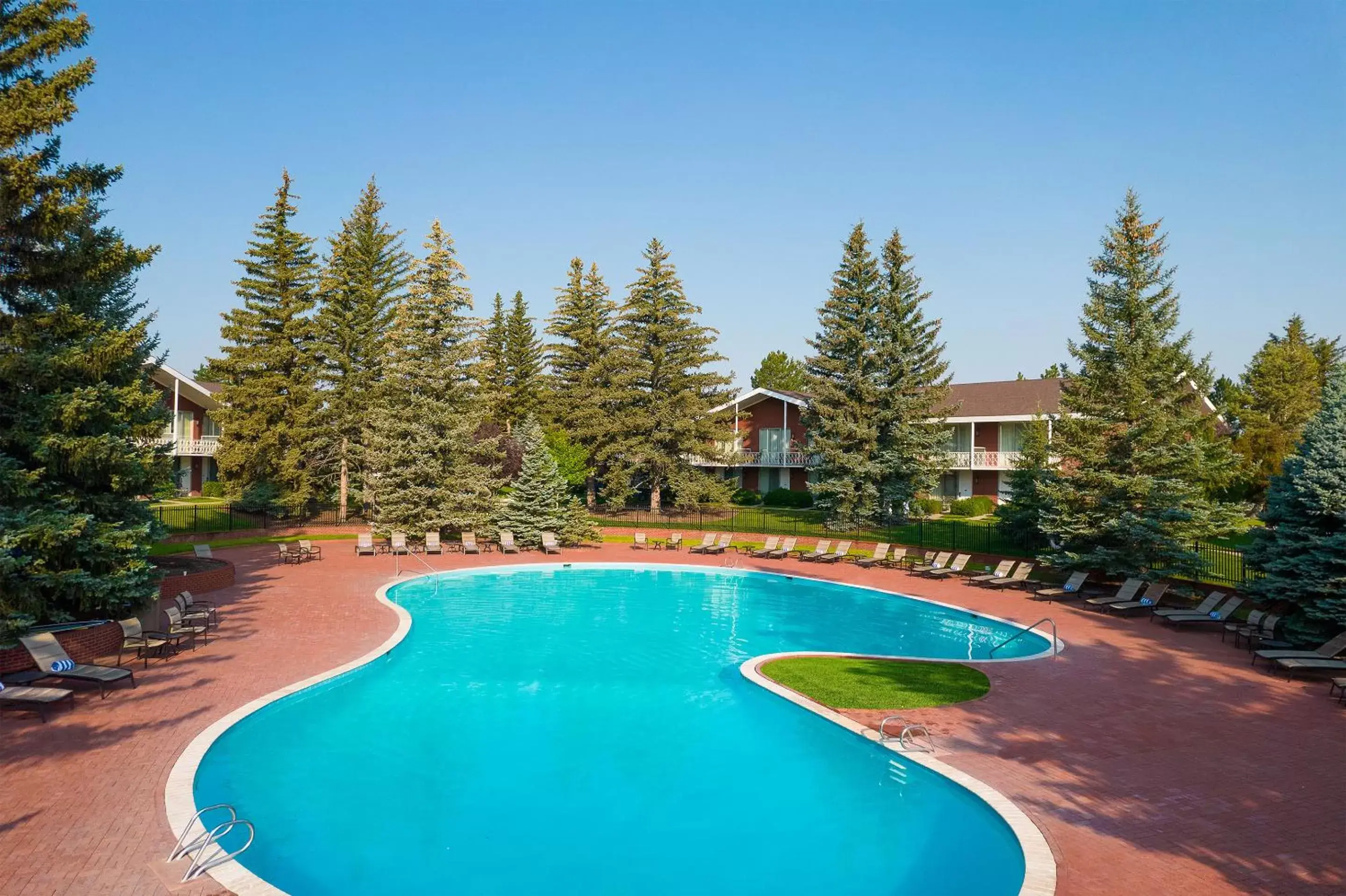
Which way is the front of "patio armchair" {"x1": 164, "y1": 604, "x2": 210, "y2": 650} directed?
to the viewer's right

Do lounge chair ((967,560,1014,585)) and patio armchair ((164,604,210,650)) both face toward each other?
yes

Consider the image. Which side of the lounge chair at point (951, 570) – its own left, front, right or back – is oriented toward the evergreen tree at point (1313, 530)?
left

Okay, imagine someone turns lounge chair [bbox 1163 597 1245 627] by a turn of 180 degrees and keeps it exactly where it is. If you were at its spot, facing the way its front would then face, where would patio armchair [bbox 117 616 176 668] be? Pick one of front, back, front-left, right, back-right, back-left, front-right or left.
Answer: back-right

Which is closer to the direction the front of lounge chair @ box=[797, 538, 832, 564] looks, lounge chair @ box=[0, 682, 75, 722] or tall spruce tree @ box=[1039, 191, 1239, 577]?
the lounge chair

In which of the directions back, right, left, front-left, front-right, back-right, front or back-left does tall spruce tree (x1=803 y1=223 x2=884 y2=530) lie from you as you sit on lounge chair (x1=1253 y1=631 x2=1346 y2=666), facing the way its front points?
front-right

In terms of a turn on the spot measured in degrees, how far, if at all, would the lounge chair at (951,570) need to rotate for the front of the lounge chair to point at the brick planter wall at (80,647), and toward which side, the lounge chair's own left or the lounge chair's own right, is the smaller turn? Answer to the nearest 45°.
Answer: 0° — it already faces it

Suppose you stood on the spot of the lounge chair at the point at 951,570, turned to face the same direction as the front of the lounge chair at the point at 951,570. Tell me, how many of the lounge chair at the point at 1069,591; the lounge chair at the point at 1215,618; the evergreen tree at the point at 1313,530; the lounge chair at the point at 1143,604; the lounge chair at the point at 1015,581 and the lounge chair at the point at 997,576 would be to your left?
6

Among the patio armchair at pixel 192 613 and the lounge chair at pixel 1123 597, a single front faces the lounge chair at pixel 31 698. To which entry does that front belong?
the lounge chair at pixel 1123 597

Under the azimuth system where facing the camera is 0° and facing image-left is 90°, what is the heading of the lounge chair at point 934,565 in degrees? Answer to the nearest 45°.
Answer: approximately 45°

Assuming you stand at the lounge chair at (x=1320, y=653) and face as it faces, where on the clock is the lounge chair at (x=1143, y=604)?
the lounge chair at (x=1143, y=604) is roughly at 2 o'clock from the lounge chair at (x=1320, y=653).

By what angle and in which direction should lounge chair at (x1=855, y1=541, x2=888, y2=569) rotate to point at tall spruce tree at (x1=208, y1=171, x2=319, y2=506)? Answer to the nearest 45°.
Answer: approximately 45° to its right

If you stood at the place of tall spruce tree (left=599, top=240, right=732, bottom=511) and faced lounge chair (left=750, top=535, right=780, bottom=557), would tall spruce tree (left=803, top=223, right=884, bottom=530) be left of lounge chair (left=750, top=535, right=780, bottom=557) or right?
left

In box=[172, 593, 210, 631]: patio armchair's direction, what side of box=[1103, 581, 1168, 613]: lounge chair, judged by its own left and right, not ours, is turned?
front

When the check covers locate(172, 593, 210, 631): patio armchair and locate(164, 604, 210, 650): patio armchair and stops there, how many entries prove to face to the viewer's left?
0

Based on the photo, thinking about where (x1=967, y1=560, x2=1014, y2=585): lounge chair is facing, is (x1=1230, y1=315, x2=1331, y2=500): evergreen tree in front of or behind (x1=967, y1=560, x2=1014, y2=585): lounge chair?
behind

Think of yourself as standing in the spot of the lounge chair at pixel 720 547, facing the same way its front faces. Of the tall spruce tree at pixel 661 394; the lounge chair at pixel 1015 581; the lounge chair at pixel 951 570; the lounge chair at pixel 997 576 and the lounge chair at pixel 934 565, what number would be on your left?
4

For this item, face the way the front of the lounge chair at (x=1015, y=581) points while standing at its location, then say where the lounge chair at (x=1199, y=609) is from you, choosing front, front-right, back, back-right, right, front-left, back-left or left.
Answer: left
